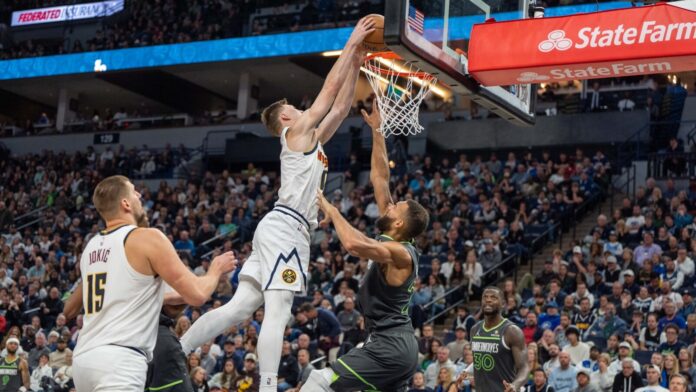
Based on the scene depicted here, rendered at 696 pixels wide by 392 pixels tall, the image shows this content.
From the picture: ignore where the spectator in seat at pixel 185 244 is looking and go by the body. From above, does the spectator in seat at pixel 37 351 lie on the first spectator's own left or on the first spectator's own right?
on the first spectator's own right

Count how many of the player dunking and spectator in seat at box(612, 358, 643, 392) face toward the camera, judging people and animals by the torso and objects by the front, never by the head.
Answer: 1

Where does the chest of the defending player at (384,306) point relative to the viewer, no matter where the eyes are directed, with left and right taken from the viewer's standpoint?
facing to the left of the viewer

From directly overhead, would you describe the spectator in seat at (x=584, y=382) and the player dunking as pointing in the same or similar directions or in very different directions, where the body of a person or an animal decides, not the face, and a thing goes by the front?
very different directions

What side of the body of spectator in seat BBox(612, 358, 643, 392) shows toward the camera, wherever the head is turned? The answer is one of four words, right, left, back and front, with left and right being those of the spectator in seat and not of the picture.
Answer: front

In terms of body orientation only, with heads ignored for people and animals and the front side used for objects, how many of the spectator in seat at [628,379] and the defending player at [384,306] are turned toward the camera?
1

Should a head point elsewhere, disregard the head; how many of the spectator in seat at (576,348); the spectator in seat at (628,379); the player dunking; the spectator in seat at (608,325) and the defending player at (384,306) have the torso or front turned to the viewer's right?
1

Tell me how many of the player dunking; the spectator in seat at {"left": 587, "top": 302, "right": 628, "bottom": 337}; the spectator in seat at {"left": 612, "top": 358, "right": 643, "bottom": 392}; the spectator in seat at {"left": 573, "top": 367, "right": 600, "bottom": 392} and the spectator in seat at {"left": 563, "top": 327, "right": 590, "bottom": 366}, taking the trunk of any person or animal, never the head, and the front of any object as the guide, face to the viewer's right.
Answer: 1

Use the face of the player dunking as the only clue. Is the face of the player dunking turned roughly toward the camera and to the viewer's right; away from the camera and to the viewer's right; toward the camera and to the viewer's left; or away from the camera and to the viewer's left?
away from the camera and to the viewer's right

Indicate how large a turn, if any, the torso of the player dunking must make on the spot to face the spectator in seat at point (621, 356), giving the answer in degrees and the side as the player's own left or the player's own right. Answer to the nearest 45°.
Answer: approximately 45° to the player's own left

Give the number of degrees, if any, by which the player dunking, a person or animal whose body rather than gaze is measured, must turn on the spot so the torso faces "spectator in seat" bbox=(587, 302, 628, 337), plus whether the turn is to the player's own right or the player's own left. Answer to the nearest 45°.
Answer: approximately 45° to the player's own left

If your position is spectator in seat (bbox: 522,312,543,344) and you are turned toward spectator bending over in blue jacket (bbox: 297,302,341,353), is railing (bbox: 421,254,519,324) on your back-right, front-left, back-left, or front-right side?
front-right

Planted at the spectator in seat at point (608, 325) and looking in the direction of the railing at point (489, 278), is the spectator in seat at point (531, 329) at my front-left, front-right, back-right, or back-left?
front-left

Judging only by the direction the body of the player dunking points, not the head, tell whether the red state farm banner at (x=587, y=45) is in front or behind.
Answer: in front
